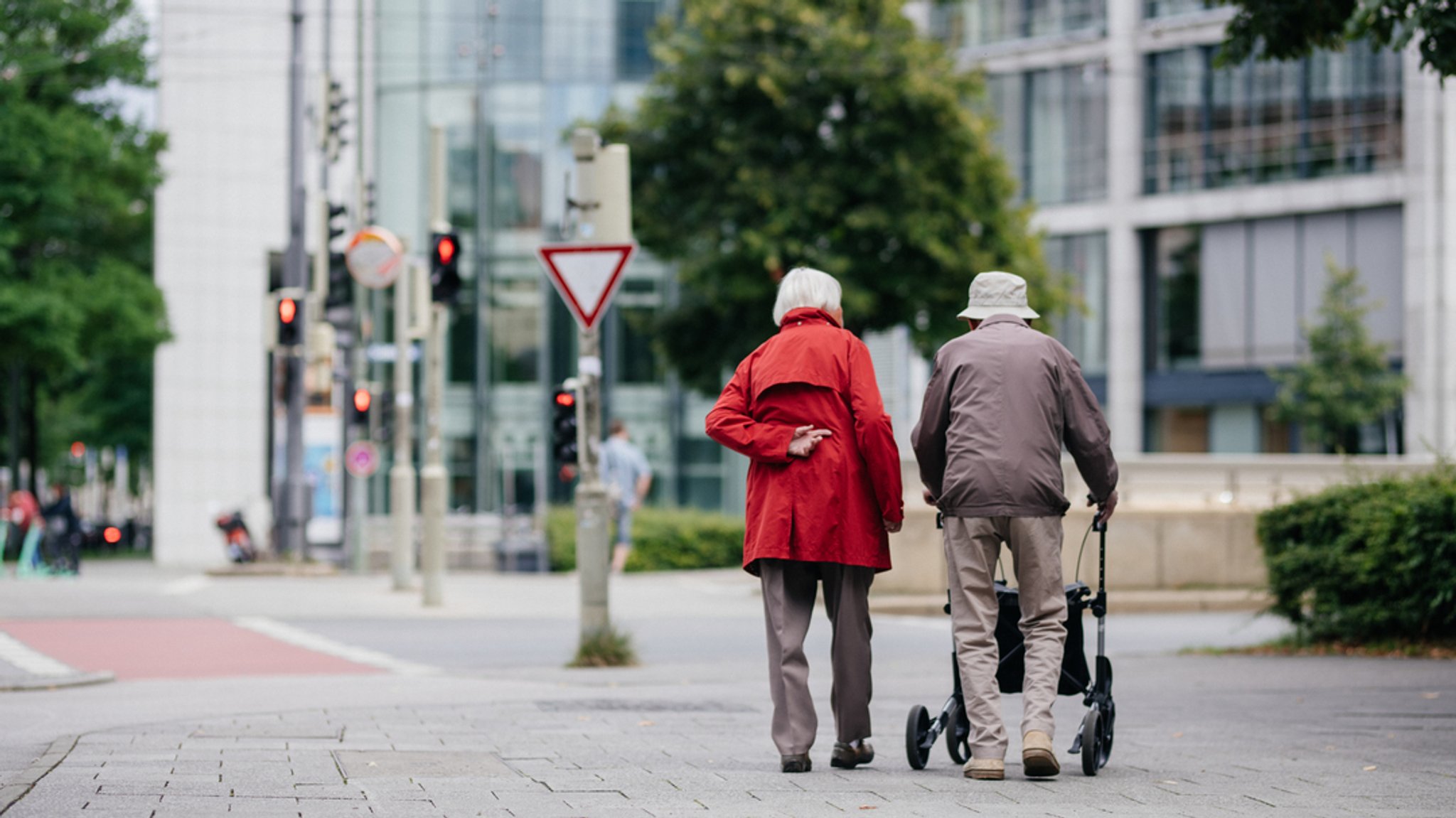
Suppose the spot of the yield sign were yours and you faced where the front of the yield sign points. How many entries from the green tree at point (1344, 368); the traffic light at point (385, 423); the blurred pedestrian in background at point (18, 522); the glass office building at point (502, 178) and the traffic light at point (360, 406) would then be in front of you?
0

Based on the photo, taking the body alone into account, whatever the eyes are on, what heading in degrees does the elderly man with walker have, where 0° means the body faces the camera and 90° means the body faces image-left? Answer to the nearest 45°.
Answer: approximately 180°

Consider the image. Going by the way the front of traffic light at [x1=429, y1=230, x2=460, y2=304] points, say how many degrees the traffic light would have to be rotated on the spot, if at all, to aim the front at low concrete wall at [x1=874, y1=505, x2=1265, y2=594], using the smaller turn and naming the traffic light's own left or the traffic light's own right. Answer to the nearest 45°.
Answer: approximately 90° to the traffic light's own left

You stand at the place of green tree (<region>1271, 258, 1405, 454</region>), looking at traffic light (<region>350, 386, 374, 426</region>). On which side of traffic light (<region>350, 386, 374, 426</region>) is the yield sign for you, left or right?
left

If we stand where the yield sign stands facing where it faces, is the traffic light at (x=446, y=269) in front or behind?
behind

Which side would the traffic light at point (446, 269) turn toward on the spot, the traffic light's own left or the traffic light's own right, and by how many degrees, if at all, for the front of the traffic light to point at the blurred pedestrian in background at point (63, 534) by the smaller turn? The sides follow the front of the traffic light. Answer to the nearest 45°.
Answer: approximately 135° to the traffic light's own right

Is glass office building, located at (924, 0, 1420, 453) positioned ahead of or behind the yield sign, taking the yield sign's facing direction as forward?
behind

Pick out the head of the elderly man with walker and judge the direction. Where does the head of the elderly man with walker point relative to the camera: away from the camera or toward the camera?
away from the camera

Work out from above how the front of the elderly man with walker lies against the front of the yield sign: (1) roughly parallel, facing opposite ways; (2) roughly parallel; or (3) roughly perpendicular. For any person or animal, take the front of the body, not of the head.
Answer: roughly parallel, facing opposite ways

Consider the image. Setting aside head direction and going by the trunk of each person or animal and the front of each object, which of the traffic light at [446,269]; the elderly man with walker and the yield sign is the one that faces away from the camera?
the elderly man with walker

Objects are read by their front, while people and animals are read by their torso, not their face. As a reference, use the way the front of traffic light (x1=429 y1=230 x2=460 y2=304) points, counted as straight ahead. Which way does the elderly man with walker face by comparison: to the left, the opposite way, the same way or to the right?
the opposite way

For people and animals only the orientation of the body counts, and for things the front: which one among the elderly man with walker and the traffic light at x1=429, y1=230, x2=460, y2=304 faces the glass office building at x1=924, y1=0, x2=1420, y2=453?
the elderly man with walker

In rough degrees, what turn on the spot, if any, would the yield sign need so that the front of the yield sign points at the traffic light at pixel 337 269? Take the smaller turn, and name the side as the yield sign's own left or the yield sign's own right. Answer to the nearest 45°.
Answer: approximately 180°

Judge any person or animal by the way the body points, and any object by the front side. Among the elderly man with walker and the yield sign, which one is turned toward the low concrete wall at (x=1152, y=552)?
the elderly man with walker

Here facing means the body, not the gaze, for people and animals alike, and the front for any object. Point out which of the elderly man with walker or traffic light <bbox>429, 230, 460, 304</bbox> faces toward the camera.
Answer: the traffic light

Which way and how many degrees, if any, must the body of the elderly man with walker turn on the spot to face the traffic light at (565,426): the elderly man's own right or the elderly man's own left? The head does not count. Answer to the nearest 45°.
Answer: approximately 45° to the elderly man's own left

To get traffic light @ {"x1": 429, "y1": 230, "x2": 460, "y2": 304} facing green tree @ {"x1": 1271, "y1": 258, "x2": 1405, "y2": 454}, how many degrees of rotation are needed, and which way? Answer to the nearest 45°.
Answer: approximately 135° to its left

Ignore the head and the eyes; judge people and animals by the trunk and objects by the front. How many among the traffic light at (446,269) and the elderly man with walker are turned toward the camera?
1

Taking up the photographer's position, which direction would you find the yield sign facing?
facing the viewer

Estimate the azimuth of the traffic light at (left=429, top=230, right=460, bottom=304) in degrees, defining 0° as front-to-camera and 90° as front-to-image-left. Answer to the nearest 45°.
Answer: approximately 0°

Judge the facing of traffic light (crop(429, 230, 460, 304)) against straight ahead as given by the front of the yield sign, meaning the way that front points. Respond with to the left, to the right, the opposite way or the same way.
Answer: the same way
